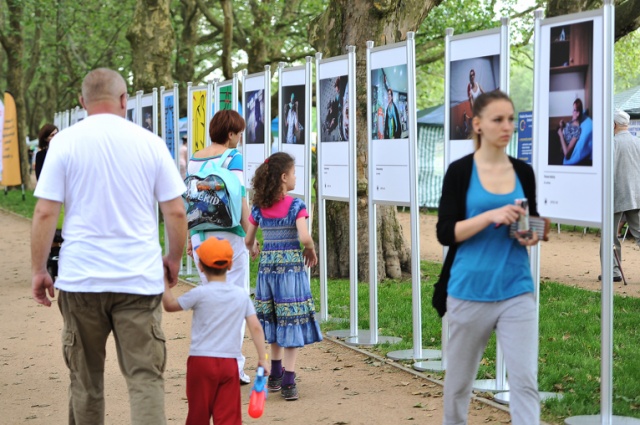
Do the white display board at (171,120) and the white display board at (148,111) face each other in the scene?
no

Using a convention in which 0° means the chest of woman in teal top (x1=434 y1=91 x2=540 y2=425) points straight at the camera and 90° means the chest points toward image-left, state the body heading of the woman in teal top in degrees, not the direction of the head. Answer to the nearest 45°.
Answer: approximately 315°

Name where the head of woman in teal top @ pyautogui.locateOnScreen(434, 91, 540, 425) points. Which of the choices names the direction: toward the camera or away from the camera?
toward the camera

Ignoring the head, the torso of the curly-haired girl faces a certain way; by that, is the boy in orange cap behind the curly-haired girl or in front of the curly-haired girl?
behind

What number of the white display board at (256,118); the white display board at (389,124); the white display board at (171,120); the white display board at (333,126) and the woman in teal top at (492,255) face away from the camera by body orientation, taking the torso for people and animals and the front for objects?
0

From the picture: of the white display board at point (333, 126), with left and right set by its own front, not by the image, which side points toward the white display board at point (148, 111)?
right

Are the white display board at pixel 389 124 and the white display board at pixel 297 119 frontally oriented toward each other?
no

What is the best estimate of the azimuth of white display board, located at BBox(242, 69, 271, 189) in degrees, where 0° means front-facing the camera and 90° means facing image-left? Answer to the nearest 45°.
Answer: approximately 45°

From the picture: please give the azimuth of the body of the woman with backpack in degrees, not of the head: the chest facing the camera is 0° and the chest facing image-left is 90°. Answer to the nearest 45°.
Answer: approximately 225°

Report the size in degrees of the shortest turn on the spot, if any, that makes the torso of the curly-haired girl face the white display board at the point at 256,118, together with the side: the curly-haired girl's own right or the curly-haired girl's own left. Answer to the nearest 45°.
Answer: approximately 45° to the curly-haired girl's own left

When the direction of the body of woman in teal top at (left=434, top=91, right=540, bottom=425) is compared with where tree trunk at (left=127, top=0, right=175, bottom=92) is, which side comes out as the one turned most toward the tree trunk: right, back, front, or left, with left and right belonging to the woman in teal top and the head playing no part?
back

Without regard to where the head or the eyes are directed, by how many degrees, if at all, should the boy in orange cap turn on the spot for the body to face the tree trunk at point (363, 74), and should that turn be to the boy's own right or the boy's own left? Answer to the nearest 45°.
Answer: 0° — they already face it

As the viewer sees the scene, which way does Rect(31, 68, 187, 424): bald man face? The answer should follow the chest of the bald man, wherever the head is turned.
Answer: away from the camera

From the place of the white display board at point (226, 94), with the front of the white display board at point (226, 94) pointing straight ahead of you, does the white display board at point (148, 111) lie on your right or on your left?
on your right

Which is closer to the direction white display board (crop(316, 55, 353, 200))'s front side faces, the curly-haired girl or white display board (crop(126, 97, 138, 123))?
the curly-haired girl

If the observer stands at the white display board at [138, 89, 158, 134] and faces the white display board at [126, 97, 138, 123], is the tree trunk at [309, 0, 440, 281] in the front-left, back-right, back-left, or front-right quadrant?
back-right

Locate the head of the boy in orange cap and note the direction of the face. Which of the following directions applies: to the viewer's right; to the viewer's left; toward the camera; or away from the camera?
away from the camera

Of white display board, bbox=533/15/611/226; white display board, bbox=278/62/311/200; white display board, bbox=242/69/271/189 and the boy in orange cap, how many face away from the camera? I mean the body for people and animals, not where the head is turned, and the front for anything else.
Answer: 1

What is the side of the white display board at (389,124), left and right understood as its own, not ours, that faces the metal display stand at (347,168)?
right

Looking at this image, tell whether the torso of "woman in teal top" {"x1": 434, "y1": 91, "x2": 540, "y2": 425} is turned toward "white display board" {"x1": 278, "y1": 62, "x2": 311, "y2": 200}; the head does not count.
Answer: no

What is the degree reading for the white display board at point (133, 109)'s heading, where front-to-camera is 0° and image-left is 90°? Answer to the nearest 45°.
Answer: approximately 45°

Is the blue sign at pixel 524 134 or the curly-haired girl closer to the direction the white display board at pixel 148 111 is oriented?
the curly-haired girl

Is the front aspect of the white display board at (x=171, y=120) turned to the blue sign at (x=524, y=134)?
no

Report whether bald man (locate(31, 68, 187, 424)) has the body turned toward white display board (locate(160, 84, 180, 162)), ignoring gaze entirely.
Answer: yes
